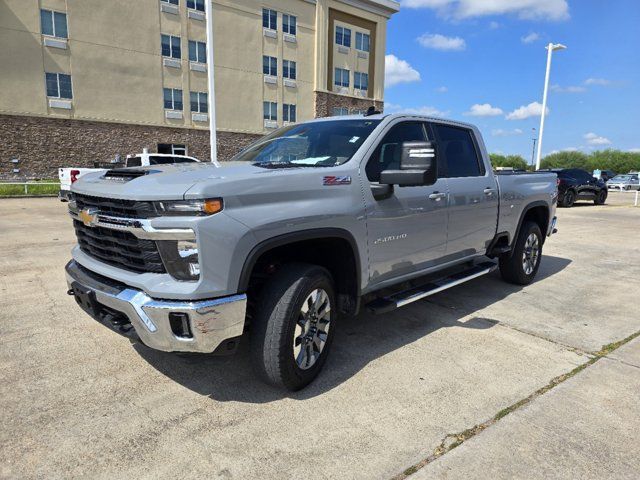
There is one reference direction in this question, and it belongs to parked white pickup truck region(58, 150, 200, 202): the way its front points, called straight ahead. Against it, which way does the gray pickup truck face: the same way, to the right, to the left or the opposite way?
the opposite way

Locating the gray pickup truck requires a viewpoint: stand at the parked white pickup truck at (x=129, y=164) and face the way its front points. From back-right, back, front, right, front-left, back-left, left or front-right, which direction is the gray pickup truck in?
back-right

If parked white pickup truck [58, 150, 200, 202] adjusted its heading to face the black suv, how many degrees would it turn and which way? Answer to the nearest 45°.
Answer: approximately 45° to its right

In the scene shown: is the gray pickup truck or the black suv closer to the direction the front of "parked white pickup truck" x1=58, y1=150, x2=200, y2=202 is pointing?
the black suv

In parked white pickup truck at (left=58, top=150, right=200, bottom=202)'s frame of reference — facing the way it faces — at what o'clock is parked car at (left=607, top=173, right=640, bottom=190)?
parked car at (left=607, top=173, right=640, bottom=190) is roughly at 1 o'clock from parked white pickup truck at (left=58, top=150, right=200, bottom=202).

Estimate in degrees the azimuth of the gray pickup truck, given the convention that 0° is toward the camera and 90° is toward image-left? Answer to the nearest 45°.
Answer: approximately 45°

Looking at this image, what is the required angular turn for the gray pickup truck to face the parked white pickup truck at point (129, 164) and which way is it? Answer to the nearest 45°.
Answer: approximately 90° to its right

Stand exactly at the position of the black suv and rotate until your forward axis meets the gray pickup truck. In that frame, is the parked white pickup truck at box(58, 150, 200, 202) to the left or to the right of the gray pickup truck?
right

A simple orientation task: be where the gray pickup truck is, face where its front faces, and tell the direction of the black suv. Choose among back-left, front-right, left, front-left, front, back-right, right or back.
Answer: back

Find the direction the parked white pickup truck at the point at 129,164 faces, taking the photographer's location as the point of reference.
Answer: facing away from the viewer and to the right of the viewer

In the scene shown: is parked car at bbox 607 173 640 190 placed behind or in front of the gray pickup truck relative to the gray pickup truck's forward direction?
behind

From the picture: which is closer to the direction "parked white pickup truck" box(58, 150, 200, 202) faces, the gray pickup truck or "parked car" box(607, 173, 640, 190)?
the parked car
